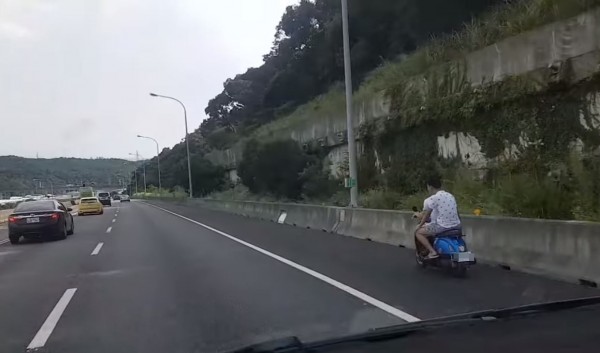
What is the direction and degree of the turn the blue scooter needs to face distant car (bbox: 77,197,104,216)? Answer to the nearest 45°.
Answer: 0° — it already faces it

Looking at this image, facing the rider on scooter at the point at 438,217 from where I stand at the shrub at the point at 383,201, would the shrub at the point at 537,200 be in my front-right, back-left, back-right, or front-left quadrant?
front-left

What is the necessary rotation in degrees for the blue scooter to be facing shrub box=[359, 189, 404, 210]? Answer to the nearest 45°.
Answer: approximately 45° to its right

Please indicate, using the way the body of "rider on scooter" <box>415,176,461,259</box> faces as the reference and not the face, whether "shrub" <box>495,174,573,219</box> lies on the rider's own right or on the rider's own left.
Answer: on the rider's own right

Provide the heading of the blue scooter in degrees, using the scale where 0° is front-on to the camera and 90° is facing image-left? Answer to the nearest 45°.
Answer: approximately 135°

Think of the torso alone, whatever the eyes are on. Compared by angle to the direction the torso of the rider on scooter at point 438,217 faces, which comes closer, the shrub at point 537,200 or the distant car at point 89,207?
the distant car

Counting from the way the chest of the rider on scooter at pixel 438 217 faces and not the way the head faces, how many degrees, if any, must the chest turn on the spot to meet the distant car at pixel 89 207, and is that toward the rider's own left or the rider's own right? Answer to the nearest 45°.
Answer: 0° — they already face it

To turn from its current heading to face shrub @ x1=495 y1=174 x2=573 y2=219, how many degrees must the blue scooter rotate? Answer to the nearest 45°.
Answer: approximately 90° to its right

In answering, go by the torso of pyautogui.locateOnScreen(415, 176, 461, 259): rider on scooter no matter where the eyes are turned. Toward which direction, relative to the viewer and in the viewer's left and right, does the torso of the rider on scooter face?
facing away from the viewer and to the left of the viewer

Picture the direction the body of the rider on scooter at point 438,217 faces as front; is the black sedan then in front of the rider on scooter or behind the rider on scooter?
in front

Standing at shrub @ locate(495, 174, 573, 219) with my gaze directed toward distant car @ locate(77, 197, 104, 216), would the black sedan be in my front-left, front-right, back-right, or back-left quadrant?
front-left
